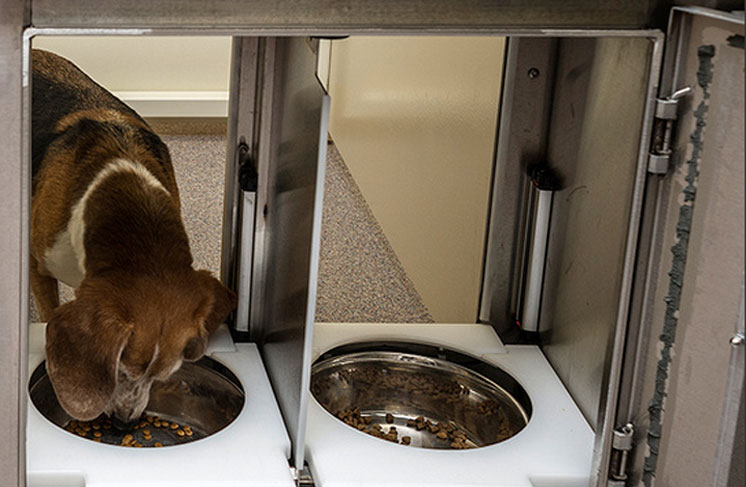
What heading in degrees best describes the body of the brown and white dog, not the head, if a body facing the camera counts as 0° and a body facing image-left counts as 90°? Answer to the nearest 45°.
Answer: approximately 315°
